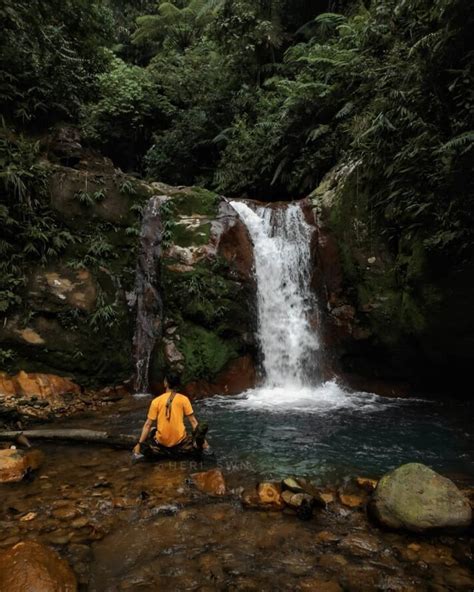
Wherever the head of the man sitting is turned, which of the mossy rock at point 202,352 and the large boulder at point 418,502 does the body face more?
the mossy rock

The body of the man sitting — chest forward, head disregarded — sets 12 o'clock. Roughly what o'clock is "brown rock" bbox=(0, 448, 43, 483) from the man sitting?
The brown rock is roughly at 9 o'clock from the man sitting.

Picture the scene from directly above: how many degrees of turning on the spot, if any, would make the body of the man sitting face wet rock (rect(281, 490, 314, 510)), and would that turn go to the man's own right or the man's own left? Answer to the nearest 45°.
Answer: approximately 135° to the man's own right

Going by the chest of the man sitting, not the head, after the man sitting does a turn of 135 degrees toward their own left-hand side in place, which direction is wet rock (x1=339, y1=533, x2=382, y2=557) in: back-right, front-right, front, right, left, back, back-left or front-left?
left

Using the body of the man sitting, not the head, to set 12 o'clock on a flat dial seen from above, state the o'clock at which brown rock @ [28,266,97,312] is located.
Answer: The brown rock is roughly at 11 o'clock from the man sitting.

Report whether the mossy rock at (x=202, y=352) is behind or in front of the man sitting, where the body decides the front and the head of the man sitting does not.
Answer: in front

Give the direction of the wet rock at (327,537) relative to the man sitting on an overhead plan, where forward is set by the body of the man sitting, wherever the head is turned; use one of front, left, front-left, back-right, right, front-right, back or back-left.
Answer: back-right

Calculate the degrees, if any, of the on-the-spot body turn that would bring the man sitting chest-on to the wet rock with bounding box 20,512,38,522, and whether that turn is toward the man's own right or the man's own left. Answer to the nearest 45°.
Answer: approximately 135° to the man's own left

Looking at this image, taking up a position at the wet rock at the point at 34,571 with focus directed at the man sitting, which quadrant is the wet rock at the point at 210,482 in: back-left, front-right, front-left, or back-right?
front-right

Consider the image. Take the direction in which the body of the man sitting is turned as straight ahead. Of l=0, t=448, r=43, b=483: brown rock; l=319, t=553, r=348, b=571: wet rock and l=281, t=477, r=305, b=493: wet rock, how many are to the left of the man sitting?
1

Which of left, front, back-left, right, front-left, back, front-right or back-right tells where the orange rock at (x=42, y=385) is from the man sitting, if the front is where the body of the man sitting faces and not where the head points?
front-left

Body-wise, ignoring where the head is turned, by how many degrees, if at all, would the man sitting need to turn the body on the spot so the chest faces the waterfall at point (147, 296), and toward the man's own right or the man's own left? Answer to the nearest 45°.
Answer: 0° — they already face it

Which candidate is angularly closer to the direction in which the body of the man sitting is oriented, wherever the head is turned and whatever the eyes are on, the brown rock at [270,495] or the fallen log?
the fallen log

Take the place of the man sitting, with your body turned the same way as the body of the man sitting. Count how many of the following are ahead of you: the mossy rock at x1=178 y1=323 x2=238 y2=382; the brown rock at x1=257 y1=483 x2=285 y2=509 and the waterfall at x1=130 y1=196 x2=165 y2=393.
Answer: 2

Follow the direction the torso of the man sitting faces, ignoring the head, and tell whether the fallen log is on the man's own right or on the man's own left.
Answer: on the man's own left

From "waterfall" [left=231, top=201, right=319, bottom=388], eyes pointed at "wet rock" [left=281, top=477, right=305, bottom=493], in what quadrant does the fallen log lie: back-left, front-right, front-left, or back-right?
front-right

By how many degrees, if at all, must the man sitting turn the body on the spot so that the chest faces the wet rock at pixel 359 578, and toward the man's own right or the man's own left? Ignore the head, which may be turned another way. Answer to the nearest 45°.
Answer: approximately 135° to the man's own right

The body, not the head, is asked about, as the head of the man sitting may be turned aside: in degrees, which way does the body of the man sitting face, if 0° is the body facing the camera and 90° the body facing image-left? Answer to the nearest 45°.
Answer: approximately 180°

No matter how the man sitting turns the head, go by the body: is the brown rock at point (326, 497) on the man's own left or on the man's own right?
on the man's own right
